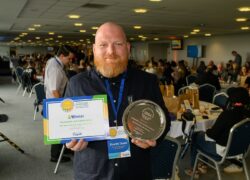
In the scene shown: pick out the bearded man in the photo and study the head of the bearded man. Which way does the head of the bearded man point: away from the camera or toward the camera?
toward the camera

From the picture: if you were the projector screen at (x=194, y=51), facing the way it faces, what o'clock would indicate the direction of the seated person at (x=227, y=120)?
The seated person is roughly at 12 o'clock from the projector screen.

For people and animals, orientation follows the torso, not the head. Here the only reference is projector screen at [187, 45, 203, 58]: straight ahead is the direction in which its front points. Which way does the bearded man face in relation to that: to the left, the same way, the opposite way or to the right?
the same way

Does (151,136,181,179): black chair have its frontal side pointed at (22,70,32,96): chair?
no

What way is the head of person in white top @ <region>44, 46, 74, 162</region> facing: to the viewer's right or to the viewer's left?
to the viewer's right

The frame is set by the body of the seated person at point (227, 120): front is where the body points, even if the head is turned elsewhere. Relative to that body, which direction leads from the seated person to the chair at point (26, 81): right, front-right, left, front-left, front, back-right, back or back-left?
front

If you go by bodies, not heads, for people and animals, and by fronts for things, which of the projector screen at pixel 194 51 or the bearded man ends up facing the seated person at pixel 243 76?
the projector screen

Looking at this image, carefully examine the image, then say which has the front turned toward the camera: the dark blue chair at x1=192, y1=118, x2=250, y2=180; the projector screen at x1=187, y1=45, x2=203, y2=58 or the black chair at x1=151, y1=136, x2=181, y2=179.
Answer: the projector screen

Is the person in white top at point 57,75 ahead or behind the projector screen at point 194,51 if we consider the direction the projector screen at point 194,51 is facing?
ahead

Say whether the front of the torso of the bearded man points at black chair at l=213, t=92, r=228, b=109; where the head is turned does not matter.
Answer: no

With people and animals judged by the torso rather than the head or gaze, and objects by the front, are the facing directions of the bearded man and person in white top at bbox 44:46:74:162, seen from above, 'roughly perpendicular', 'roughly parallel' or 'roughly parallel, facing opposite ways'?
roughly perpendicular

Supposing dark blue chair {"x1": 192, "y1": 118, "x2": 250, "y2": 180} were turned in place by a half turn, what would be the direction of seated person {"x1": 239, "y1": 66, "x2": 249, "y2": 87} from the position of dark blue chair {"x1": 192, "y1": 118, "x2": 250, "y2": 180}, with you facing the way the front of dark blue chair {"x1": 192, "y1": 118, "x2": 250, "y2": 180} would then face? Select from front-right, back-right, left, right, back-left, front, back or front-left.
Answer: back-left

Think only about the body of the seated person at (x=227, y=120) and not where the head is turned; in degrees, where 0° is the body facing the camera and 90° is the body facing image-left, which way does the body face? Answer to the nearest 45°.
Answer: approximately 135°

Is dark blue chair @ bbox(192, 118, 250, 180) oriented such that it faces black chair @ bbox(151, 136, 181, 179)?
no

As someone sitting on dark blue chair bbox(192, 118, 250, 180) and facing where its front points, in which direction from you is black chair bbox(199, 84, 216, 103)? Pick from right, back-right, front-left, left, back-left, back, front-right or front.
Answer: front-right

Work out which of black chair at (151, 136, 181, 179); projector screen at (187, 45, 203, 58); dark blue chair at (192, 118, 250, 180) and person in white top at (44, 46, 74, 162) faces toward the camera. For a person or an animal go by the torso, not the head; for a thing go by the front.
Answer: the projector screen

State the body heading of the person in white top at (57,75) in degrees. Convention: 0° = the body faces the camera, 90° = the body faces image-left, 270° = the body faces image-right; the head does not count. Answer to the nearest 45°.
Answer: approximately 270°

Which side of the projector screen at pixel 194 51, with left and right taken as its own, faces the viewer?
front
